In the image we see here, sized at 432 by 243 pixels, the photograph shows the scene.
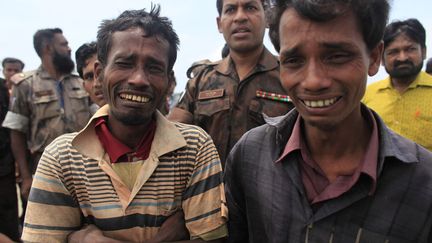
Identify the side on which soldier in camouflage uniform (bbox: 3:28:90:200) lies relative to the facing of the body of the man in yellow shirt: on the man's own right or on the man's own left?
on the man's own right

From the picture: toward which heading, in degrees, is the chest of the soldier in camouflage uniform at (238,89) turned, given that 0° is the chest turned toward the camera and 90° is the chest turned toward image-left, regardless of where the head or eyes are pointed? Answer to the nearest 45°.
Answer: approximately 0°

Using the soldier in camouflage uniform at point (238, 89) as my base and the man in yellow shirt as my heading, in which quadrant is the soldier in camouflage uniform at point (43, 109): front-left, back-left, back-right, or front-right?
back-left

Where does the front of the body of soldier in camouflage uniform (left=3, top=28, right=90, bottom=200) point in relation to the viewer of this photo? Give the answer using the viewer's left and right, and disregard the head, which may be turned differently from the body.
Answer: facing the viewer and to the right of the viewer

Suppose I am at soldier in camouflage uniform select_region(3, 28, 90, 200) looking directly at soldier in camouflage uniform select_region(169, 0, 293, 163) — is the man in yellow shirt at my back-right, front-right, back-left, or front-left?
front-left

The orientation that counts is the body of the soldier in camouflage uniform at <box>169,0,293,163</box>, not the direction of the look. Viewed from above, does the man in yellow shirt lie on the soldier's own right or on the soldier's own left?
on the soldier's own left

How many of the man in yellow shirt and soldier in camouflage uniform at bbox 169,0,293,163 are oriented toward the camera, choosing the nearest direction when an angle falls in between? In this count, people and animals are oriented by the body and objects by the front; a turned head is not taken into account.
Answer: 2

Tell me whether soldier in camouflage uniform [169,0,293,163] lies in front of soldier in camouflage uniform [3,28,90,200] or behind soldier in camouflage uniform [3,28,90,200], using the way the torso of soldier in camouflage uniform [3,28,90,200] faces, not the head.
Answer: in front

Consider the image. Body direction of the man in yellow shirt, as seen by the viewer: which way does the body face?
toward the camera
